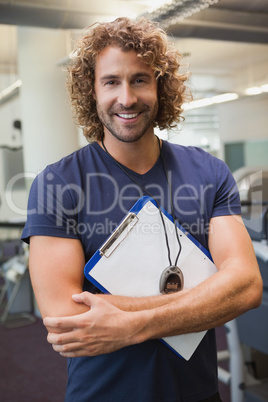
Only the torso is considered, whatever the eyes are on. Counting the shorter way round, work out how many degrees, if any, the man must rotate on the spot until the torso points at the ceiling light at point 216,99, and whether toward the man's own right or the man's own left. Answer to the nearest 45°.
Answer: approximately 180°

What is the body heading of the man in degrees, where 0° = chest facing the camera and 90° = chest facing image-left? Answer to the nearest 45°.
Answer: approximately 0°

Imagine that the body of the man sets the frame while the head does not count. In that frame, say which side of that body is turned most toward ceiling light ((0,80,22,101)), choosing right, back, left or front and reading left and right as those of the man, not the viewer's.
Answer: back
